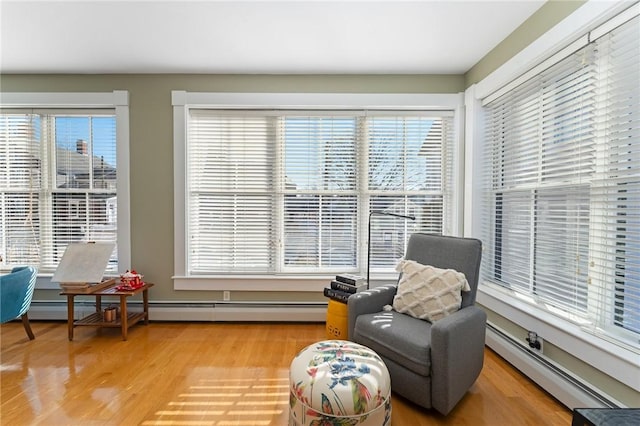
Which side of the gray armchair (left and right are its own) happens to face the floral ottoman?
front

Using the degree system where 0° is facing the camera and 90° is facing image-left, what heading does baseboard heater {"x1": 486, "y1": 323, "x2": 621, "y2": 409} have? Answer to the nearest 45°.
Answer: approximately 45°

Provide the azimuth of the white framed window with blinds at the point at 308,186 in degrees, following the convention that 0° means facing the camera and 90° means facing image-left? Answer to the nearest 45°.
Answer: approximately 0°

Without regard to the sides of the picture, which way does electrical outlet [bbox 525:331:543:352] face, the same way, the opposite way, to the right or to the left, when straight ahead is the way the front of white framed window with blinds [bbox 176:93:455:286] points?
to the right

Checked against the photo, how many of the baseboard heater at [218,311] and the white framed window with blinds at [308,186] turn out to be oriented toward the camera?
2

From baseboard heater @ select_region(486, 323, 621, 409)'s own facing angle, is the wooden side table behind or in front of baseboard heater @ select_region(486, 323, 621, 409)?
in front

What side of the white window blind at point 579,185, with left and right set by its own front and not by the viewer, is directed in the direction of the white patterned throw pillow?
front

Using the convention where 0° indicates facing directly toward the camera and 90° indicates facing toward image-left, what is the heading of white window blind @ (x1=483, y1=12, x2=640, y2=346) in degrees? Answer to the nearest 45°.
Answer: approximately 45°

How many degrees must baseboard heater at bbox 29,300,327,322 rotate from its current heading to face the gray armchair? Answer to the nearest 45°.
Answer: approximately 45° to its left

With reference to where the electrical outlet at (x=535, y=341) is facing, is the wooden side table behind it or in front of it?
in front
